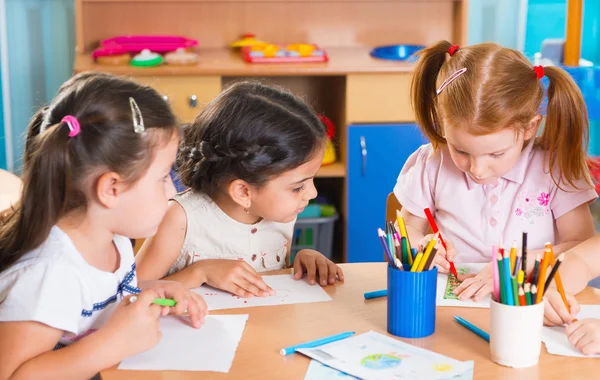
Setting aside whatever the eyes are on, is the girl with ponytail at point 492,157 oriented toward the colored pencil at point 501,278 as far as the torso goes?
yes

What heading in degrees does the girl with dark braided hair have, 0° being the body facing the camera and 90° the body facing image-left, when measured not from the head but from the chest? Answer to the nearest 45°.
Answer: approximately 315°

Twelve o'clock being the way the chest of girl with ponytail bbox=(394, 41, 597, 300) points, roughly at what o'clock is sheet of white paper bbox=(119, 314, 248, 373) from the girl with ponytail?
The sheet of white paper is roughly at 1 o'clock from the girl with ponytail.

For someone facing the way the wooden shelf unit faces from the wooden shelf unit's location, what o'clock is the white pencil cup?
The white pencil cup is roughly at 12 o'clock from the wooden shelf unit.

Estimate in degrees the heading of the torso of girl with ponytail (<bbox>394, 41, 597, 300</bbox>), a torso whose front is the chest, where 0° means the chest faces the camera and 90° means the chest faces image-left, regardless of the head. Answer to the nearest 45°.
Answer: approximately 0°

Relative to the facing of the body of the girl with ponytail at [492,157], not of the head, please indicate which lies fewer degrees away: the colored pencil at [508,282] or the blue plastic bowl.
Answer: the colored pencil

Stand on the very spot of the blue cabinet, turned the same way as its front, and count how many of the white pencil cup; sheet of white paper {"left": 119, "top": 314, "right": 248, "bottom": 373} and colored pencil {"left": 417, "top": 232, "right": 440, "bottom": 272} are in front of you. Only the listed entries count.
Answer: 3

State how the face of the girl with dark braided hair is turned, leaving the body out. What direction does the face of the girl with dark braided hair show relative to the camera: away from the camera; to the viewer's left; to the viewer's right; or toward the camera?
to the viewer's right

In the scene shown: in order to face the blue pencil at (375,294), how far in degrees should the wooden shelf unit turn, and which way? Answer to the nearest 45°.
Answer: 0° — it already faces it
